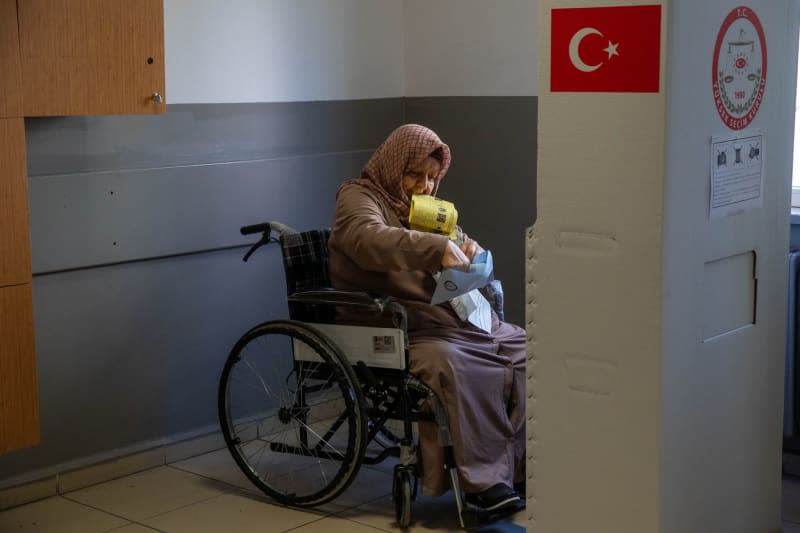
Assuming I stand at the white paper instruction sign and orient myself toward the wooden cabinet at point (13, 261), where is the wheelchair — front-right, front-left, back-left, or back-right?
front-right

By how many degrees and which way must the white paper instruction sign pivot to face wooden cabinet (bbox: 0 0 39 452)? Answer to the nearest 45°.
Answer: approximately 135° to its right

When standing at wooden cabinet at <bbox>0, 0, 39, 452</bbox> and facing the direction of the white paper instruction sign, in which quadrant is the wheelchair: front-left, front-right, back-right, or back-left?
front-left

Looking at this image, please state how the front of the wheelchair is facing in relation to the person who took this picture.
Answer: facing the viewer and to the right of the viewer

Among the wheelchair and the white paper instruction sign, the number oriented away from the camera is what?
0

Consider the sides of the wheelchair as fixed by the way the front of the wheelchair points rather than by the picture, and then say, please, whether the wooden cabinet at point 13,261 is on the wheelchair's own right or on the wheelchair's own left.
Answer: on the wheelchair's own right

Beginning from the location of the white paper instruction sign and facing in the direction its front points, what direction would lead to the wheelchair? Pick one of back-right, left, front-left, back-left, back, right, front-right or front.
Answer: back

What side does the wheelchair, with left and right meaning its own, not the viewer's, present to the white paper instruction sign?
front

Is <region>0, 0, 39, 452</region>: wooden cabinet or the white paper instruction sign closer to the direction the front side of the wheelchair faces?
the white paper instruction sign
